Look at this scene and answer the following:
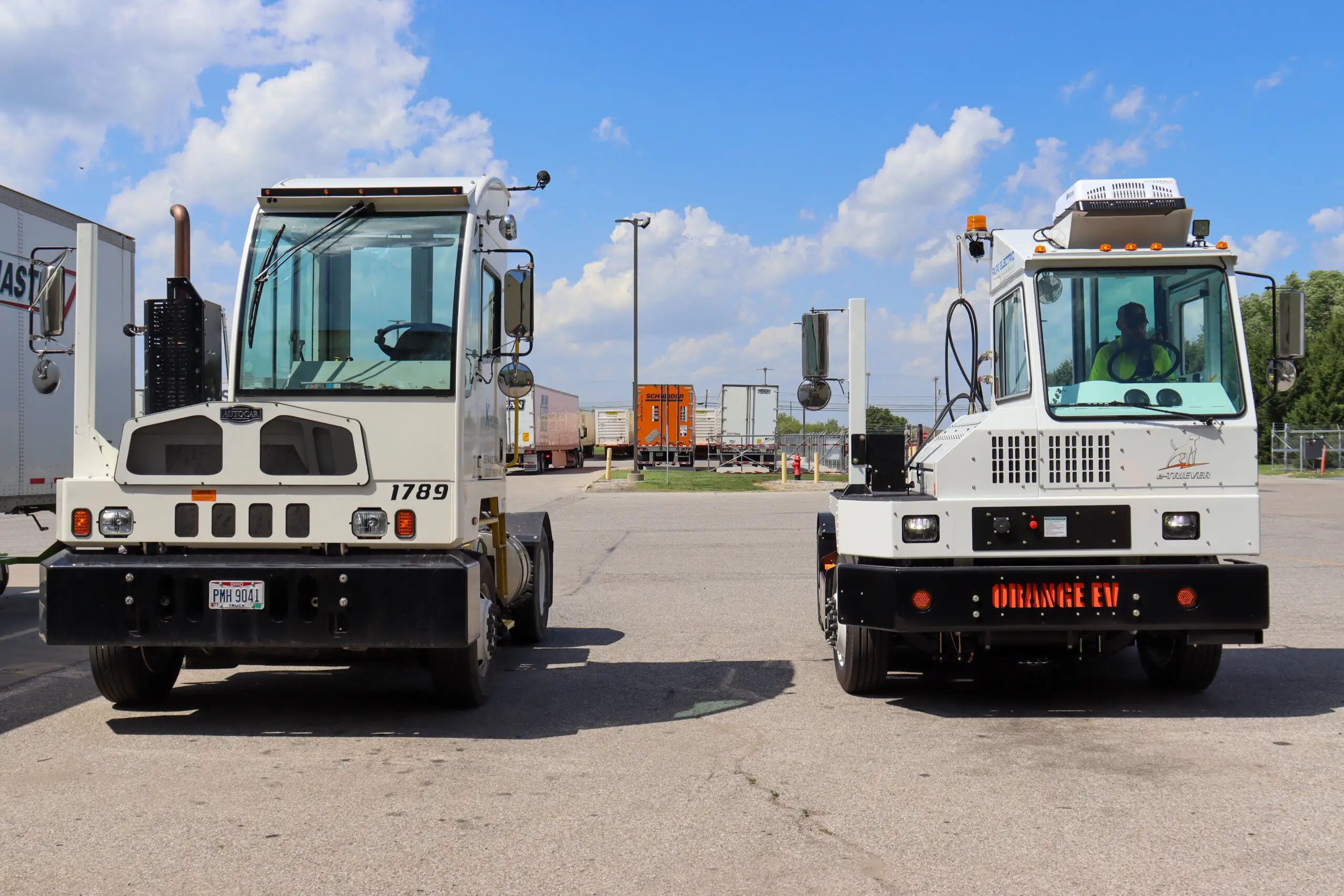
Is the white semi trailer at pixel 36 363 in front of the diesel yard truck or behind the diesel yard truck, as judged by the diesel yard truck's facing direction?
behind

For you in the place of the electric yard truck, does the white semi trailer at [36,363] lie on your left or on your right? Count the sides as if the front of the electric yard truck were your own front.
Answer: on your right

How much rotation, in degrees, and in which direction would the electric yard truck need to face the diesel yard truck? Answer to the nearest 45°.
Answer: approximately 45° to its right

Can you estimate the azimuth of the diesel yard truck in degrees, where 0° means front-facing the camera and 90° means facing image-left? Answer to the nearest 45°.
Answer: approximately 0°

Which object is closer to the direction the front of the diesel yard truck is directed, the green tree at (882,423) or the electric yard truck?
the electric yard truck

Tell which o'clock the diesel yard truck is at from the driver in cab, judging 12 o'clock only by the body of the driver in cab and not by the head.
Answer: The diesel yard truck is roughly at 2 o'clock from the driver in cab.

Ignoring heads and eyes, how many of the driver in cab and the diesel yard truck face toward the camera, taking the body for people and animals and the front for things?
2

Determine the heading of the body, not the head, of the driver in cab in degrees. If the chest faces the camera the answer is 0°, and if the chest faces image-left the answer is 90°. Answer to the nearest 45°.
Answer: approximately 0°

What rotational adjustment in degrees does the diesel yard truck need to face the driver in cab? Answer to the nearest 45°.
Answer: approximately 90° to its left

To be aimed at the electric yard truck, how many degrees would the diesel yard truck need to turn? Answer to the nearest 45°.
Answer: approximately 90° to its left
